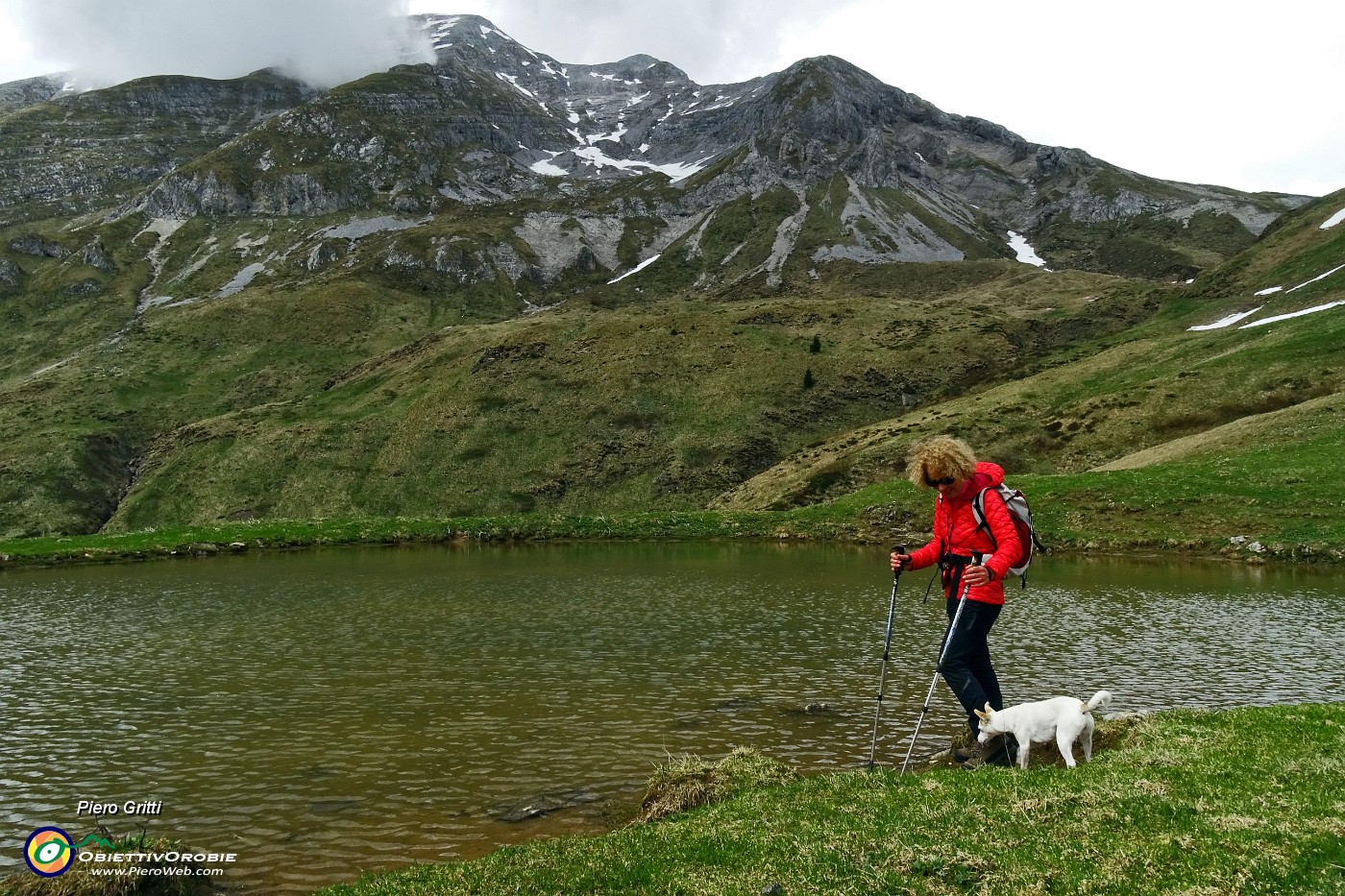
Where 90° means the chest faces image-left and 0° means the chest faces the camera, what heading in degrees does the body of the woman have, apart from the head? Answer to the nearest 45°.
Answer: approximately 45°

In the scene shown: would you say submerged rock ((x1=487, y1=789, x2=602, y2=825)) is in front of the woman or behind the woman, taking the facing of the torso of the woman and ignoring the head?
in front
